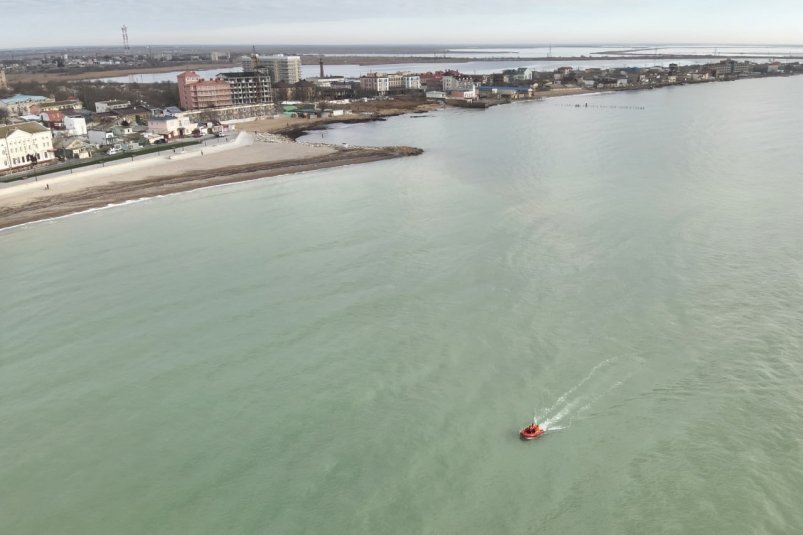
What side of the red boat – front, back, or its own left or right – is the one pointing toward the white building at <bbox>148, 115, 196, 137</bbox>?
right

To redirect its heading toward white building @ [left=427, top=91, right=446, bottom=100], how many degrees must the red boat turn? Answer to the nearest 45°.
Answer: approximately 135° to its right

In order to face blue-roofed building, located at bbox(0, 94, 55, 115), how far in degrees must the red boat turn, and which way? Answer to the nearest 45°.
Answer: approximately 90° to its right

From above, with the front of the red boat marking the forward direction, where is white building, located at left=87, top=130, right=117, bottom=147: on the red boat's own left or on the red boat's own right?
on the red boat's own right

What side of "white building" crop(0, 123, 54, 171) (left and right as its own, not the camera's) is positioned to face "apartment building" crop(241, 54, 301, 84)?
left

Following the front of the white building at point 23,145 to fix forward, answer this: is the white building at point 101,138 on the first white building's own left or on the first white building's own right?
on the first white building's own left

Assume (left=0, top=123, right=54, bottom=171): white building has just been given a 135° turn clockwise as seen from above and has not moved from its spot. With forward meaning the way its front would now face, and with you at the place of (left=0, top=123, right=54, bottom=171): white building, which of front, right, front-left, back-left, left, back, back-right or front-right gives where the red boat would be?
left

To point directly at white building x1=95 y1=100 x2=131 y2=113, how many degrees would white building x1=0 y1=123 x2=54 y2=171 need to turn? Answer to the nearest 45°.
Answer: approximately 135° to its left

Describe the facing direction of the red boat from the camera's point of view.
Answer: facing the viewer and to the left of the viewer

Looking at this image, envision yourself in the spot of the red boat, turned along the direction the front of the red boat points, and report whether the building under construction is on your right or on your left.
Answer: on your right

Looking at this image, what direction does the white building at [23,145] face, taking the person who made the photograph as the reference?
facing the viewer and to the right of the viewer

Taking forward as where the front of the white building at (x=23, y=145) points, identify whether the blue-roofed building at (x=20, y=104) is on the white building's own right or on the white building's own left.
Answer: on the white building's own left

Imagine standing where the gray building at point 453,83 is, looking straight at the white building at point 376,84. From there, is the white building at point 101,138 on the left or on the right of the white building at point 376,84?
left

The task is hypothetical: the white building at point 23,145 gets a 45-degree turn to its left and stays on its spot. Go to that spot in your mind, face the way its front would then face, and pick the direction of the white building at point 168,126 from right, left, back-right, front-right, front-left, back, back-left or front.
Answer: front-left

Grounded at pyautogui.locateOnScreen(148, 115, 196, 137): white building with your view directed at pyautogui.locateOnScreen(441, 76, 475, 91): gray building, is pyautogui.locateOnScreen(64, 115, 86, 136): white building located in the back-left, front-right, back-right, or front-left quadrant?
back-left

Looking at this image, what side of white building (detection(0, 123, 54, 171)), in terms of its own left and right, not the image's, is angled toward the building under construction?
left

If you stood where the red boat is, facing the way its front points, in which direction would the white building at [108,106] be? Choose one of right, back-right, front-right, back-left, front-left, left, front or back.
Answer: right
